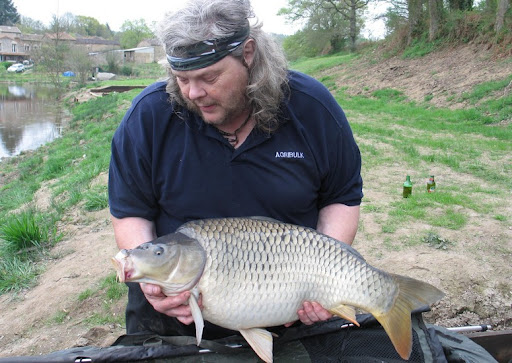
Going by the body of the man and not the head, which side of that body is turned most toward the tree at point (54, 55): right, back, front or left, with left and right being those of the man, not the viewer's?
back

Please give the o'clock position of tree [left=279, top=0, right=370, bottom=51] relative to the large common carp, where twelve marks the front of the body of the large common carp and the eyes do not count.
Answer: The tree is roughly at 3 o'clock from the large common carp.

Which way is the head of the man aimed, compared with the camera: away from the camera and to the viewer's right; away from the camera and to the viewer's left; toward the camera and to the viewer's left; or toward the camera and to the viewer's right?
toward the camera and to the viewer's left

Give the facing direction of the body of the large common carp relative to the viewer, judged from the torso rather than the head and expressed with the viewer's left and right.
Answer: facing to the left of the viewer

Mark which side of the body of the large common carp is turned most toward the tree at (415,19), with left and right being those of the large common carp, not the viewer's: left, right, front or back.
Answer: right

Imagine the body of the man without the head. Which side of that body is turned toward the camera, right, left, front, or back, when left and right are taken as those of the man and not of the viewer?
front

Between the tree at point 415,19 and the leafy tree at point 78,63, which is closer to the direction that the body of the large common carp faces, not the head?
the leafy tree

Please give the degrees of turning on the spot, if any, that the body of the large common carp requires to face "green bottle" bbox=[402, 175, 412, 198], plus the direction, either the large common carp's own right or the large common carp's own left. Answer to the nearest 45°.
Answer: approximately 90° to the large common carp's own right

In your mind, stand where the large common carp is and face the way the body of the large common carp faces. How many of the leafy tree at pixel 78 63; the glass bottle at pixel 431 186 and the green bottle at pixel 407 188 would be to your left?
0

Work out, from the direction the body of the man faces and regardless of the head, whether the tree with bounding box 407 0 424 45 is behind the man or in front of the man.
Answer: behind

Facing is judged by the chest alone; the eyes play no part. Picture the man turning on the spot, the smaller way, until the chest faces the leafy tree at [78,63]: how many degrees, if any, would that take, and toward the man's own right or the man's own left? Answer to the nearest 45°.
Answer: approximately 180°

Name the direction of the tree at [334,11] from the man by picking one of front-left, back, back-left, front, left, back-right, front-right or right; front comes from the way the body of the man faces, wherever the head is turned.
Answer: back
